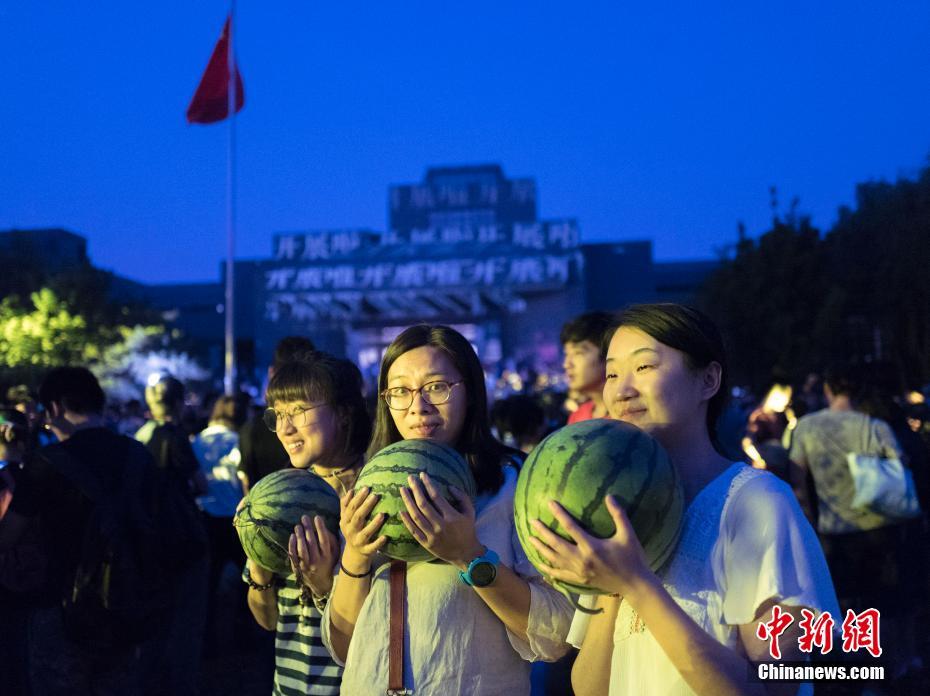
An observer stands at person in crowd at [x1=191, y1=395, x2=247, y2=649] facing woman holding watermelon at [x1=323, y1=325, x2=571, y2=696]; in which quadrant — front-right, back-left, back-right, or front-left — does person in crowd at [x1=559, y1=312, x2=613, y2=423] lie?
front-left

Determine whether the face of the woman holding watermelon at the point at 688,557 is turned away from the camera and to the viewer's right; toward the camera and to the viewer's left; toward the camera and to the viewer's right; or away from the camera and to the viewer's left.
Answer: toward the camera and to the viewer's left

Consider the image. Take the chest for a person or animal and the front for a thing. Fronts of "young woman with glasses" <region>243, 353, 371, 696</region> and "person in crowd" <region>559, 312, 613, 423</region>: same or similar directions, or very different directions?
same or similar directions

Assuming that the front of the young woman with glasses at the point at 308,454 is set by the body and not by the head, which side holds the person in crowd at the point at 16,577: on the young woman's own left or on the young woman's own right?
on the young woman's own right

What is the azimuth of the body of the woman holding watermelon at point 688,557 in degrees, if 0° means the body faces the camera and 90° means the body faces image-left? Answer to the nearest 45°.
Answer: approximately 45°

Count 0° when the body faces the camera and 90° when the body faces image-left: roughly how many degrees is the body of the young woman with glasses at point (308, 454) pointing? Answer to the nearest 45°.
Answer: approximately 45°

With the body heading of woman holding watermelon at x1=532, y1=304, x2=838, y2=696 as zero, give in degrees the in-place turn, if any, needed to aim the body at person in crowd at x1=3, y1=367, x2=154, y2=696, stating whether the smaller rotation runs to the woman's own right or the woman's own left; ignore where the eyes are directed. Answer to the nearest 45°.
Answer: approximately 90° to the woman's own right

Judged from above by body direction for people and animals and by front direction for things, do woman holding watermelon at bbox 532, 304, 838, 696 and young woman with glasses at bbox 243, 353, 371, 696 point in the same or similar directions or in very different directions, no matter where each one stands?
same or similar directions

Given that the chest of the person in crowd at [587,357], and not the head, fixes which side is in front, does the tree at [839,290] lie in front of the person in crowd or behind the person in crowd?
behind

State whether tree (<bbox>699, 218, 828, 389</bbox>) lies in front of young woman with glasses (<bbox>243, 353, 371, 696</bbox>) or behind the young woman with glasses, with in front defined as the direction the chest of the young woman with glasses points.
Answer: behind

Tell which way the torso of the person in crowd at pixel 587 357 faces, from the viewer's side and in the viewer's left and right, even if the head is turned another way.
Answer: facing the viewer and to the left of the viewer

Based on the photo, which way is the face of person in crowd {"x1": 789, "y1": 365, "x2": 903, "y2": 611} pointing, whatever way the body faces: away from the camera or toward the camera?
away from the camera

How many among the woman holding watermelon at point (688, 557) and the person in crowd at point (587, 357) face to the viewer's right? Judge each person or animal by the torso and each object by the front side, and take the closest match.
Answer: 0

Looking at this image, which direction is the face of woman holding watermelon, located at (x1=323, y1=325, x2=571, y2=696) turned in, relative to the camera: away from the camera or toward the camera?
toward the camera
